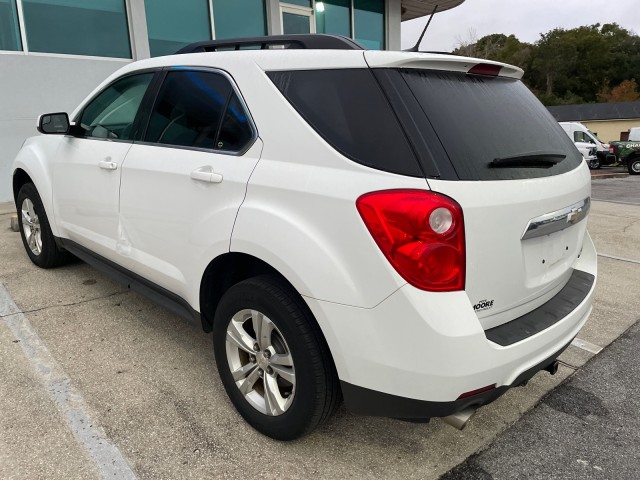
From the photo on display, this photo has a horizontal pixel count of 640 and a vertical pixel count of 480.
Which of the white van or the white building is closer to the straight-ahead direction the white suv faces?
the white building

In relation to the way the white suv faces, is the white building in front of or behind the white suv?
in front

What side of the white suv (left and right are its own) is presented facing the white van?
right

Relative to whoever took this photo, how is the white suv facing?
facing away from the viewer and to the left of the viewer
